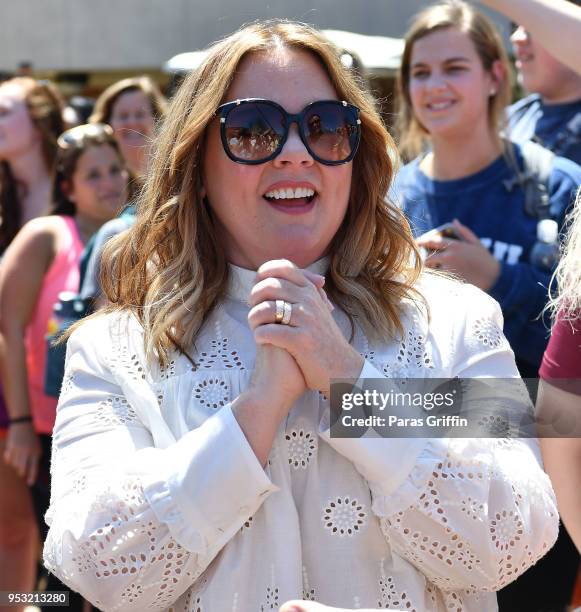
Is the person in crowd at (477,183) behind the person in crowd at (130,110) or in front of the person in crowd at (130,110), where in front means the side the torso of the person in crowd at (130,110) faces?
in front

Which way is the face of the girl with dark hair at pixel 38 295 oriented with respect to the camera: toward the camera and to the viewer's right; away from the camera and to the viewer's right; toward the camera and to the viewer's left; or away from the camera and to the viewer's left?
toward the camera and to the viewer's right

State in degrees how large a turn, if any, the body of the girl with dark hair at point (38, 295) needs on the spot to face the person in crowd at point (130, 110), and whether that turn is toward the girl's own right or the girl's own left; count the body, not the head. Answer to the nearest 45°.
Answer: approximately 90° to the girl's own left

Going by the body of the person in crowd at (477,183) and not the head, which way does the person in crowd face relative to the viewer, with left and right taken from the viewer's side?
facing the viewer and to the left of the viewer

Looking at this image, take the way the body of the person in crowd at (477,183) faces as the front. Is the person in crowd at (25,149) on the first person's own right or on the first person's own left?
on the first person's own right

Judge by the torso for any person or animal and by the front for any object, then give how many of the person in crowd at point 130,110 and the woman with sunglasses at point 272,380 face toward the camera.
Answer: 2

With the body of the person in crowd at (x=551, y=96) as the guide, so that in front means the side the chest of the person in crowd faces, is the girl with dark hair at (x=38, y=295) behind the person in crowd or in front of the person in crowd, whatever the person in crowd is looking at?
in front

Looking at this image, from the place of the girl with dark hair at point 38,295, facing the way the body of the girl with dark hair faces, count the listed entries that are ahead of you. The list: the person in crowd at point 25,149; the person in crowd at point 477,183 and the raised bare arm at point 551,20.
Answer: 2

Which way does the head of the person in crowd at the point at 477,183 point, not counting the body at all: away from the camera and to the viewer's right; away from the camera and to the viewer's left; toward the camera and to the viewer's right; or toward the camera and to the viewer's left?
toward the camera and to the viewer's left

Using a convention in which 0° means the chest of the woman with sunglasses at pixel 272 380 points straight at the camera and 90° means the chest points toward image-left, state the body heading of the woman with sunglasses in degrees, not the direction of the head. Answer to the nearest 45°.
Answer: approximately 0°

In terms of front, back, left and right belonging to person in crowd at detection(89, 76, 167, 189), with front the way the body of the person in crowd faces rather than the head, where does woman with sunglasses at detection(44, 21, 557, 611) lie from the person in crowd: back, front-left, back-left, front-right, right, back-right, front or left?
front

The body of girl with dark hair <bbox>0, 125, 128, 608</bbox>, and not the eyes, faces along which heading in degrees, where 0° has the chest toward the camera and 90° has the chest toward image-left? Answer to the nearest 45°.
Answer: approximately 315°
